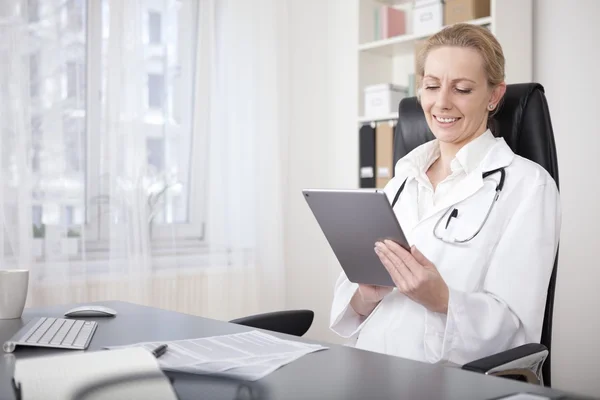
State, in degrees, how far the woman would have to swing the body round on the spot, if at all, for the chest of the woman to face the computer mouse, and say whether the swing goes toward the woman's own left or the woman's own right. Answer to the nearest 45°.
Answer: approximately 45° to the woman's own right

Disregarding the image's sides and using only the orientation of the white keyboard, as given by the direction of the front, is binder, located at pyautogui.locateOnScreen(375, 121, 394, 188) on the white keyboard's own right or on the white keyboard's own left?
on the white keyboard's own left

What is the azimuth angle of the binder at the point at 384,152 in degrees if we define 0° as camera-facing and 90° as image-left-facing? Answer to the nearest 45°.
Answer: approximately 0°

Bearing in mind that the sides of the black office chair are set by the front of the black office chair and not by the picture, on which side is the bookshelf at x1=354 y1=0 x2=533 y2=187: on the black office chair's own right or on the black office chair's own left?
on the black office chair's own right

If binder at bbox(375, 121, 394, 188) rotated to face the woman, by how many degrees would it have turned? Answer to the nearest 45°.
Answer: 0° — it already faces them

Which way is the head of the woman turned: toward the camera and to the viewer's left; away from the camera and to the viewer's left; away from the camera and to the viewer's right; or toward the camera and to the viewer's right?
toward the camera and to the viewer's left

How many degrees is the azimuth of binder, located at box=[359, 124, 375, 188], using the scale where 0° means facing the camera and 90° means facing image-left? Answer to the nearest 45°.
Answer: approximately 0°
